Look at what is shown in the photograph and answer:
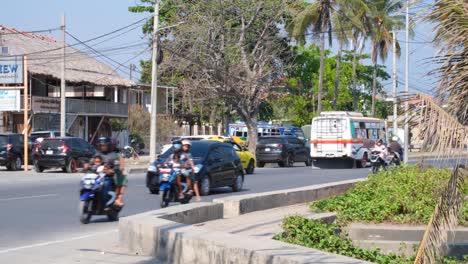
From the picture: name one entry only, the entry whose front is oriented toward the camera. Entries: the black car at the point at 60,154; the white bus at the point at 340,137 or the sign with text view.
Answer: the sign with text view

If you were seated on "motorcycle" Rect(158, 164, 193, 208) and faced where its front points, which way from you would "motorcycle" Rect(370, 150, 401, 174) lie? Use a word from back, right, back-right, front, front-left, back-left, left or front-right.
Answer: back

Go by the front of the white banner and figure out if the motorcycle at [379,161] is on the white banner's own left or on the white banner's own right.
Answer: on the white banner's own left

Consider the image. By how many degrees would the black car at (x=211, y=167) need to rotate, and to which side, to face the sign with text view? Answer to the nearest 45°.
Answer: approximately 90° to its right

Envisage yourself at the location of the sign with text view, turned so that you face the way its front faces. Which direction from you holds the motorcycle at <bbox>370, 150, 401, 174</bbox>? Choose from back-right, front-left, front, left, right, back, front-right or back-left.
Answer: front-left

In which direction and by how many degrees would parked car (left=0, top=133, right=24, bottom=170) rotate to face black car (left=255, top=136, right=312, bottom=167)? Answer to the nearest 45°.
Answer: approximately 45° to its right

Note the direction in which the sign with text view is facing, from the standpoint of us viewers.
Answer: facing the viewer

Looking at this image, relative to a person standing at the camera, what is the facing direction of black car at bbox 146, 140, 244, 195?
facing the viewer and to the left of the viewer
